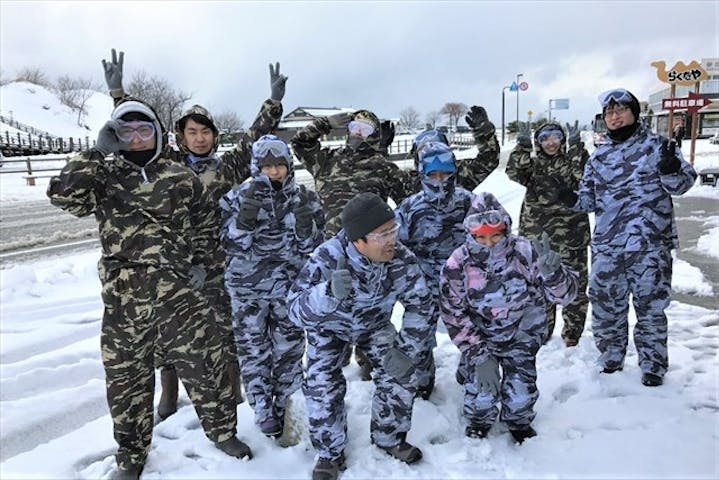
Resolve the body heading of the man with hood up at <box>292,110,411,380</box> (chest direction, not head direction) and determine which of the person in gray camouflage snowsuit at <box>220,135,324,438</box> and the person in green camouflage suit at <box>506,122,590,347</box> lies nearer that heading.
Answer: the person in gray camouflage snowsuit

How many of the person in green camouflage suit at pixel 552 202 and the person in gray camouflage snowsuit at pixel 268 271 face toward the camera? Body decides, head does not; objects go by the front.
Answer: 2

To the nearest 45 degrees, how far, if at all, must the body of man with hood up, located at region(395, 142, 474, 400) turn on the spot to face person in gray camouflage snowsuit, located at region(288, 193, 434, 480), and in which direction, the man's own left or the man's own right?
approximately 45° to the man's own right
